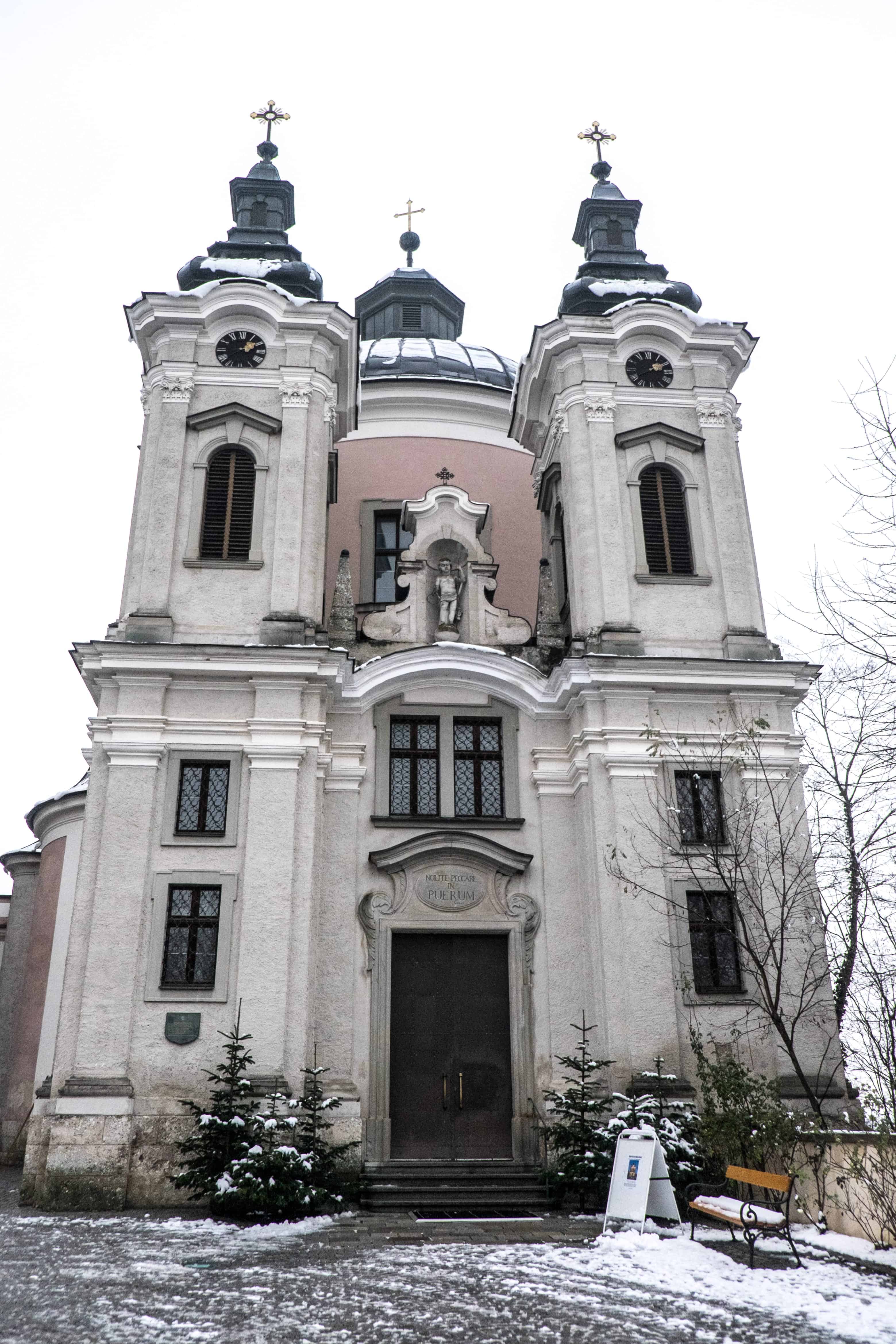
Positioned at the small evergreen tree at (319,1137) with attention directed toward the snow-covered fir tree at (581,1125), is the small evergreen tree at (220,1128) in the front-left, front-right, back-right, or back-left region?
back-right

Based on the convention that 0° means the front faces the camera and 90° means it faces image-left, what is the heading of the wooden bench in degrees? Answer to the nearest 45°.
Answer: approximately 45°

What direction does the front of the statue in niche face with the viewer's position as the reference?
facing the viewer

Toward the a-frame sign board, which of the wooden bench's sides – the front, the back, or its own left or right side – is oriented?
right

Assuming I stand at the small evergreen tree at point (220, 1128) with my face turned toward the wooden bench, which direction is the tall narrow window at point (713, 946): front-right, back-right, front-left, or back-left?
front-left

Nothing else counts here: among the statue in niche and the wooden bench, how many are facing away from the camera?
0

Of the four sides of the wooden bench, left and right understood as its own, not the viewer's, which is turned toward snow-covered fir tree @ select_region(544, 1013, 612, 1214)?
right
